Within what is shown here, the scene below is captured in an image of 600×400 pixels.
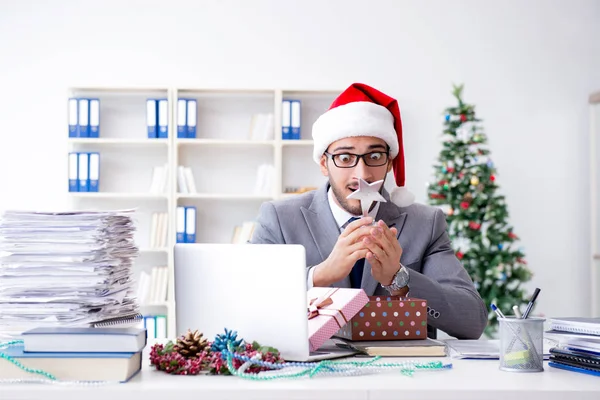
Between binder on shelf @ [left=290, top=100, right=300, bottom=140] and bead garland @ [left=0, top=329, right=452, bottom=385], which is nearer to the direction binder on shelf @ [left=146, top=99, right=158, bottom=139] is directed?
the bead garland

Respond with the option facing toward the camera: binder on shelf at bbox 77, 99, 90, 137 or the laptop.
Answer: the binder on shelf

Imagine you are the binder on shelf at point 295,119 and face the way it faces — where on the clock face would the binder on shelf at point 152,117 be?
the binder on shelf at point 152,117 is roughly at 3 o'clock from the binder on shelf at point 295,119.

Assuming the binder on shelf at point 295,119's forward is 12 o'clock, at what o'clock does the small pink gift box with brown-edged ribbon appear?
The small pink gift box with brown-edged ribbon is roughly at 12 o'clock from the binder on shelf.

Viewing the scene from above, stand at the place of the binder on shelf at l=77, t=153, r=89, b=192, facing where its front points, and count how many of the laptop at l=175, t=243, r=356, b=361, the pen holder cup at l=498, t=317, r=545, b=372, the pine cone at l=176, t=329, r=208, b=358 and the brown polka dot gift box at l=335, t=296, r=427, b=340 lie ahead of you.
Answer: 4

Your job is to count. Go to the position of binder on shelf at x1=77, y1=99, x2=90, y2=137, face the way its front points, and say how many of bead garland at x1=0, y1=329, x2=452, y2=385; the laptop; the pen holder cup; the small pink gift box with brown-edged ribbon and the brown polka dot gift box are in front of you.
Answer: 5

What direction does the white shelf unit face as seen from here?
toward the camera

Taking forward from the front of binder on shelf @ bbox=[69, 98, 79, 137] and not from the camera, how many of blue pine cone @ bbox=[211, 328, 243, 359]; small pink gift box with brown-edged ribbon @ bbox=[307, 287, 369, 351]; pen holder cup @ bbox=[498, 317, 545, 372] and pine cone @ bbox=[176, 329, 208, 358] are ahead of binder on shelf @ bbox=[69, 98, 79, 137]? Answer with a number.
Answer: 4

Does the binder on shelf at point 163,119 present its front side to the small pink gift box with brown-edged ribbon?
yes

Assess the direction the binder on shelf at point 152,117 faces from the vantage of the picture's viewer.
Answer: facing the viewer

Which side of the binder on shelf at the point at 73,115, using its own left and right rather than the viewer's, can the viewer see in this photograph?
front

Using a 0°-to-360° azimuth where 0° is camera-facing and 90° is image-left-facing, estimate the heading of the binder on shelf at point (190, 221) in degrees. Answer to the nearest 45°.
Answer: approximately 0°

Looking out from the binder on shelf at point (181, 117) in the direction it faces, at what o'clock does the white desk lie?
The white desk is roughly at 12 o'clock from the binder on shelf.

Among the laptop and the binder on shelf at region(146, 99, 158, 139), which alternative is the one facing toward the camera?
the binder on shelf

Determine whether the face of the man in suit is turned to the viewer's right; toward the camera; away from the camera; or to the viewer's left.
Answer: toward the camera

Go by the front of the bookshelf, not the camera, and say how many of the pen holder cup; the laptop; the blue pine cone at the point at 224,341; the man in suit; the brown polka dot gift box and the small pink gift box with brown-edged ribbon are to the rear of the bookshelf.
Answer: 0

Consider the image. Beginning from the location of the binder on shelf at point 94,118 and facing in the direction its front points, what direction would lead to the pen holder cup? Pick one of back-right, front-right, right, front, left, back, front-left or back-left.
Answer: front

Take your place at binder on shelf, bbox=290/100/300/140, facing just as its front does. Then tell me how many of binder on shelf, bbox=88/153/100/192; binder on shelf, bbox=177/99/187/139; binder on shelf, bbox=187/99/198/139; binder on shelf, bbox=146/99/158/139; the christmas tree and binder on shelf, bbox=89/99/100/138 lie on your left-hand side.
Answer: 1
